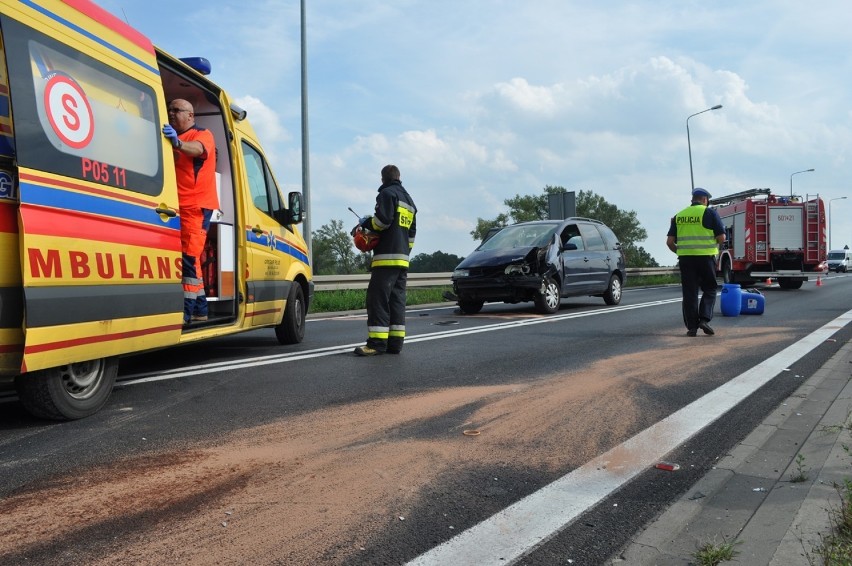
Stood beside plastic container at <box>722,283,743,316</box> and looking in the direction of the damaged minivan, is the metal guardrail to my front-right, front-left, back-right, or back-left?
front-right

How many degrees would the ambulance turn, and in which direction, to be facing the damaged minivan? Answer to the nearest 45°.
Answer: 0° — it already faces it

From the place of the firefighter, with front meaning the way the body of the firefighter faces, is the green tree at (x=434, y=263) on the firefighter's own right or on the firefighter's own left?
on the firefighter's own right

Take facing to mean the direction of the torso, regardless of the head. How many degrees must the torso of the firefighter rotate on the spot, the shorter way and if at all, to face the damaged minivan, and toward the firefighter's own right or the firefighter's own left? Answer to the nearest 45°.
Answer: approximately 90° to the firefighter's own right

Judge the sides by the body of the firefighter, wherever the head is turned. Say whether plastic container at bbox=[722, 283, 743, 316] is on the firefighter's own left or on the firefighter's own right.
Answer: on the firefighter's own right

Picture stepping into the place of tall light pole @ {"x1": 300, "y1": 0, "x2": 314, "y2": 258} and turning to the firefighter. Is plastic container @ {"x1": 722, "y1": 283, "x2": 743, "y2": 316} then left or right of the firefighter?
left

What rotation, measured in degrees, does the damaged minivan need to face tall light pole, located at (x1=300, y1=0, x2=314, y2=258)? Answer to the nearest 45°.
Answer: approximately 90° to its right

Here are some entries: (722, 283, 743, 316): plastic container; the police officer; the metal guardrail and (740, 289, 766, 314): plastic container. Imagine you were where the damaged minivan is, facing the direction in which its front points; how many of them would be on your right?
1

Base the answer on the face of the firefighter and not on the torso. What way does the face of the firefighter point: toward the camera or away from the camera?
away from the camera

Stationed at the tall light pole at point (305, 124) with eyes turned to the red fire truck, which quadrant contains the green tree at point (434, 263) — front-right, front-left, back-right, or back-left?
front-left
